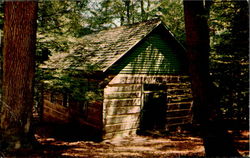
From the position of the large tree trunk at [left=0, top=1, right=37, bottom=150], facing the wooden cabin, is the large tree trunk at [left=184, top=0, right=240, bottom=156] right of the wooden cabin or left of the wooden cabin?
right

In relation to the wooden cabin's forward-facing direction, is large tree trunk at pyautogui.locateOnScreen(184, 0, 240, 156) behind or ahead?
ahead

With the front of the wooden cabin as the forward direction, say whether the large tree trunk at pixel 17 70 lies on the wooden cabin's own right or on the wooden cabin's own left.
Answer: on the wooden cabin's own right
